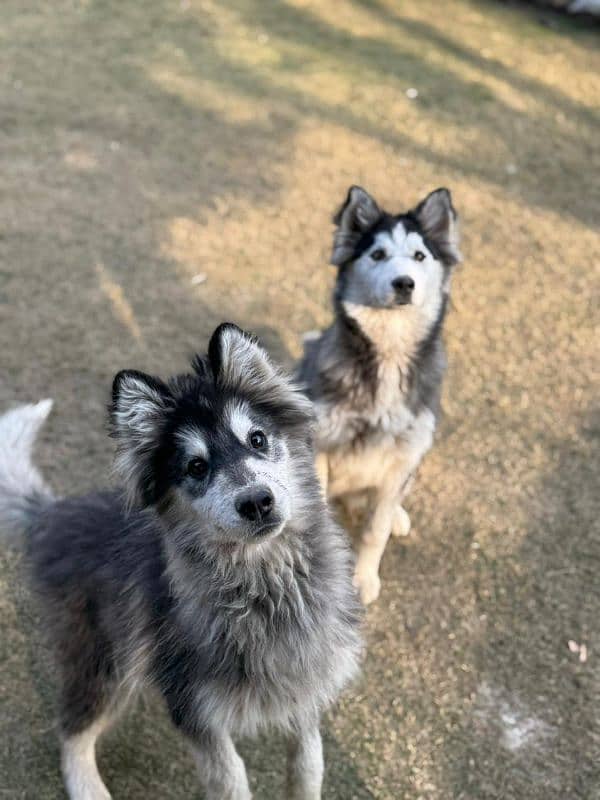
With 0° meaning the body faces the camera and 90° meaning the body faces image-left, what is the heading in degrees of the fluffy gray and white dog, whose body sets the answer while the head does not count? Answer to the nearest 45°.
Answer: approximately 315°

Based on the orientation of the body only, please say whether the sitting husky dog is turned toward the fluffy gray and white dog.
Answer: yes

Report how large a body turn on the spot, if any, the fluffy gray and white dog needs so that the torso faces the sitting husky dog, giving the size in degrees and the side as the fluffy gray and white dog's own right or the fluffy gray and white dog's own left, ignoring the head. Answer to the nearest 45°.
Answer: approximately 135° to the fluffy gray and white dog's own left

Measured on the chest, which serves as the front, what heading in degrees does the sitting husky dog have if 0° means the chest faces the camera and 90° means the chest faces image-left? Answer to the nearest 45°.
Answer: approximately 0°
